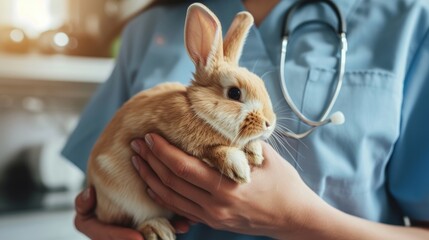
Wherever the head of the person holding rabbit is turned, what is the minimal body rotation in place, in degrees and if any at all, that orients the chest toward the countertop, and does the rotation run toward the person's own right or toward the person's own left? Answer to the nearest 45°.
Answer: approximately 135° to the person's own right

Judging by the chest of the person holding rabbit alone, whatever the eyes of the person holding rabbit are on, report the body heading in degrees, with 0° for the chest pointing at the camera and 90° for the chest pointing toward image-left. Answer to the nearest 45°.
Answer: approximately 0°

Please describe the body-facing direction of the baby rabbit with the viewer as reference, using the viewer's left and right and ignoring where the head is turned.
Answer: facing to the right of the viewer

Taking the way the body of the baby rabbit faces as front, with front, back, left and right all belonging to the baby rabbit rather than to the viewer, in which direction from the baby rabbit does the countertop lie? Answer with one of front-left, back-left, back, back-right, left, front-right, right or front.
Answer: back-left
